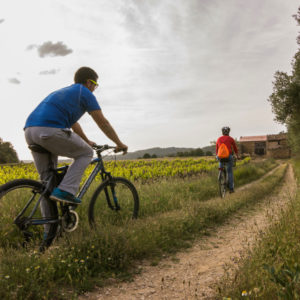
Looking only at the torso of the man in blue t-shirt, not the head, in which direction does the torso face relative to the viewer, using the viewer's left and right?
facing away from the viewer and to the right of the viewer

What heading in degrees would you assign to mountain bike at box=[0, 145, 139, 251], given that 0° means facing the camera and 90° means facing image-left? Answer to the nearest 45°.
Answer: approximately 225°

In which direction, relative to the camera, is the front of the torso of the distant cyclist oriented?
away from the camera

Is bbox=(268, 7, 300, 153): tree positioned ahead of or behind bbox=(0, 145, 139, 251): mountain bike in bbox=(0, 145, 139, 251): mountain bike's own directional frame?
ahead

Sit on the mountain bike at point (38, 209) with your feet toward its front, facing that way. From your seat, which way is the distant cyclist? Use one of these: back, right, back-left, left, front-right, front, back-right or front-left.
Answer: front

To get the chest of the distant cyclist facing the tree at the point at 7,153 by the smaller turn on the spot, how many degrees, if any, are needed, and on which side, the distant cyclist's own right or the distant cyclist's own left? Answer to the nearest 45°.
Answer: approximately 45° to the distant cyclist's own left

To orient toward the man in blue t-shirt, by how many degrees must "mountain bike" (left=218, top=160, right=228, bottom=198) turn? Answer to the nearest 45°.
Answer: approximately 180°

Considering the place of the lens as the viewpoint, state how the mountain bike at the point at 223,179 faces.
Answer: facing away from the viewer

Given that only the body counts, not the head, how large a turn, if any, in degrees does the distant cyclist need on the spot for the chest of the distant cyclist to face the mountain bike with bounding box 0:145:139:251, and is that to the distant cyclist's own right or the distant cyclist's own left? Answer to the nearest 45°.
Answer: approximately 180°

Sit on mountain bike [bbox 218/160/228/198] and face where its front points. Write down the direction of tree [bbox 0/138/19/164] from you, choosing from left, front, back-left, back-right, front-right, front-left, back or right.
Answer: front-left

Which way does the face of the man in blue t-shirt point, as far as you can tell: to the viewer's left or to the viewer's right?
to the viewer's right
